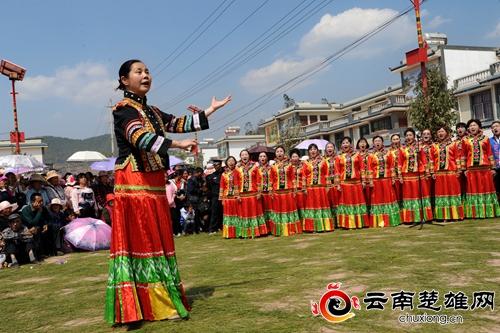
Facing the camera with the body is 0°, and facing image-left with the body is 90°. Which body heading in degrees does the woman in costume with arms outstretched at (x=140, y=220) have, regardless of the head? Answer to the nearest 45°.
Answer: approximately 315°

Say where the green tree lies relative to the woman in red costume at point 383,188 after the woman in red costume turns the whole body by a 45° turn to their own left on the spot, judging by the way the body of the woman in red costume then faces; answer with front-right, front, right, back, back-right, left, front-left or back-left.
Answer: back-left

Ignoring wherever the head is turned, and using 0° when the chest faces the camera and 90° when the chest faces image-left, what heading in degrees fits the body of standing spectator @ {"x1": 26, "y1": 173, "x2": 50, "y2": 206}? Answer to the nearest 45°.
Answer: approximately 315°

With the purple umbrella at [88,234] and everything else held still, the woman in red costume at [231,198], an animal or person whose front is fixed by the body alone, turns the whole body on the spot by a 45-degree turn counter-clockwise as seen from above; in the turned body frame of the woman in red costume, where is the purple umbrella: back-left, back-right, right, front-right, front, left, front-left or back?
back-right
